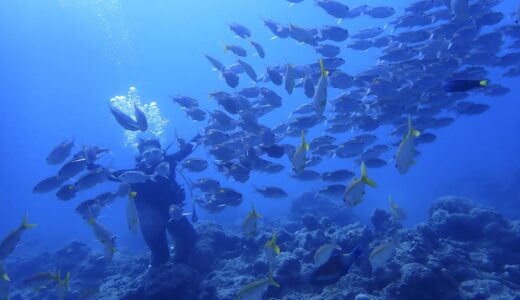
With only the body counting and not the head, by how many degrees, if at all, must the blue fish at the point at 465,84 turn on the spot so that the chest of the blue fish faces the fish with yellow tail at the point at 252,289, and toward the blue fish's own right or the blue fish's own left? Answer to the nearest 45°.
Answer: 0° — it already faces it

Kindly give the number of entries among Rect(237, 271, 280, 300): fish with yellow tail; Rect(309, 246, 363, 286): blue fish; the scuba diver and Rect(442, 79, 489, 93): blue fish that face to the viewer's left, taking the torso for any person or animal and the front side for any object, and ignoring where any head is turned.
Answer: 3

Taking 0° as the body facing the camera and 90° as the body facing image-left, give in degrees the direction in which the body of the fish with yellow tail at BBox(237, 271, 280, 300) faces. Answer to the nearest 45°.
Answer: approximately 90°

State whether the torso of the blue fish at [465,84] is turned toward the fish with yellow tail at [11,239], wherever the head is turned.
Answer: yes

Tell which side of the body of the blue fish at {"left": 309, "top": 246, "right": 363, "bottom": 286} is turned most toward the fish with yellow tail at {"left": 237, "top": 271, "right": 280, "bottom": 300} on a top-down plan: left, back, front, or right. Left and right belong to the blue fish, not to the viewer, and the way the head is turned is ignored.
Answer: front

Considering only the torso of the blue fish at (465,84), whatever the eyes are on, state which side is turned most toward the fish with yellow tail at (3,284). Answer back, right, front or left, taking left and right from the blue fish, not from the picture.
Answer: front

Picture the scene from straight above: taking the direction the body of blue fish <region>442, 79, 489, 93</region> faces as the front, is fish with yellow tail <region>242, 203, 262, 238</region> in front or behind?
in front

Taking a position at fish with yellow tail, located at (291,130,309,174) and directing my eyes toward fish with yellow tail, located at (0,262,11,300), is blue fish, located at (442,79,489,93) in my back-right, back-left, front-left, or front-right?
back-left

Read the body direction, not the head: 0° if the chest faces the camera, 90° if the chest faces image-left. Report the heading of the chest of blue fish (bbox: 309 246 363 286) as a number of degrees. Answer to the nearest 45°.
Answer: approximately 90°

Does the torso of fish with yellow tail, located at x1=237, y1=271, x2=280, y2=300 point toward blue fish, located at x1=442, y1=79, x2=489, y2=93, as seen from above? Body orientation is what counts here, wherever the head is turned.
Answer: no

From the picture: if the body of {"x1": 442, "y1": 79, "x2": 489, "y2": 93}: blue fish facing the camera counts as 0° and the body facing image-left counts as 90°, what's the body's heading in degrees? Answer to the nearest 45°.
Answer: approximately 90°
